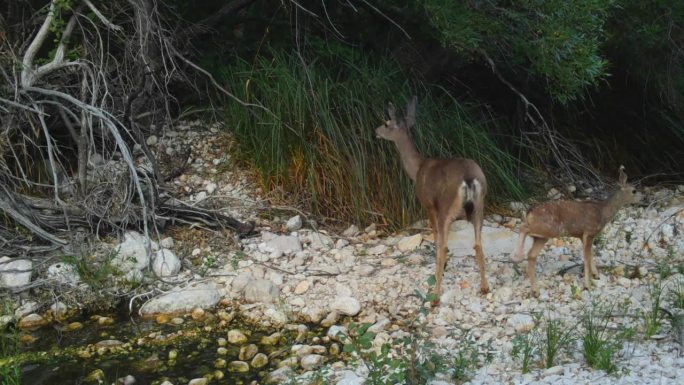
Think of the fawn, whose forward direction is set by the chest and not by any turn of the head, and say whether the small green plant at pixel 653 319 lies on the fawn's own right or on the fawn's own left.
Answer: on the fawn's own right

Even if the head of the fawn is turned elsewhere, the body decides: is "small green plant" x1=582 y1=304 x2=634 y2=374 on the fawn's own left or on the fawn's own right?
on the fawn's own right

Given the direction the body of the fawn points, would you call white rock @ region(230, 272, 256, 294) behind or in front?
behind

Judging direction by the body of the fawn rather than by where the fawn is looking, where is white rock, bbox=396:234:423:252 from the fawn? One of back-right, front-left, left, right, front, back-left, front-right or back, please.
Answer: back-left

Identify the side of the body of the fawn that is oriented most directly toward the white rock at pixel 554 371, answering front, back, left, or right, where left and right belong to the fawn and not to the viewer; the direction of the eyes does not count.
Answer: right

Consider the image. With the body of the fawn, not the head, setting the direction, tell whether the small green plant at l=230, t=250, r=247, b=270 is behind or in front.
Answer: behind

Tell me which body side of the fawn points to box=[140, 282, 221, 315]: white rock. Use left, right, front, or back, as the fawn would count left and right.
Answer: back

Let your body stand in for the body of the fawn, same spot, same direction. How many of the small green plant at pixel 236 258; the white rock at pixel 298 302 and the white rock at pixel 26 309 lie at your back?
3

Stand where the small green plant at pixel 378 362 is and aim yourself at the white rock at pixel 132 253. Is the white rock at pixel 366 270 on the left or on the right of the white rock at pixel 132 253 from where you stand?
right

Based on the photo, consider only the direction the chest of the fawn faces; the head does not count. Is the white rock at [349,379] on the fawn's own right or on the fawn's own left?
on the fawn's own right

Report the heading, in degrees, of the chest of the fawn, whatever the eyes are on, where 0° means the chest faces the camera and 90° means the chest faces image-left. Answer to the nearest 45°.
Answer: approximately 270°

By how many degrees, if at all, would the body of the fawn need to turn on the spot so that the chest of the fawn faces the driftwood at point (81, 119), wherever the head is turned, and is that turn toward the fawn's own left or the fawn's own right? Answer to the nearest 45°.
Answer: approximately 180°

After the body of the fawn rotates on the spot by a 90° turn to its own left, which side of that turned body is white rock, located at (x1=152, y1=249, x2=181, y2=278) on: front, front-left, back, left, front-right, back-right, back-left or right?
left

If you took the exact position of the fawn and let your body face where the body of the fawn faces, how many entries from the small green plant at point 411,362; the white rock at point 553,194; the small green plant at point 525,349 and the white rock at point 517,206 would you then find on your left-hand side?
2

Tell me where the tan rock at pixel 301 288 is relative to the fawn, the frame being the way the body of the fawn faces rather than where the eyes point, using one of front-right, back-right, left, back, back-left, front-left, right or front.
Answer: back
